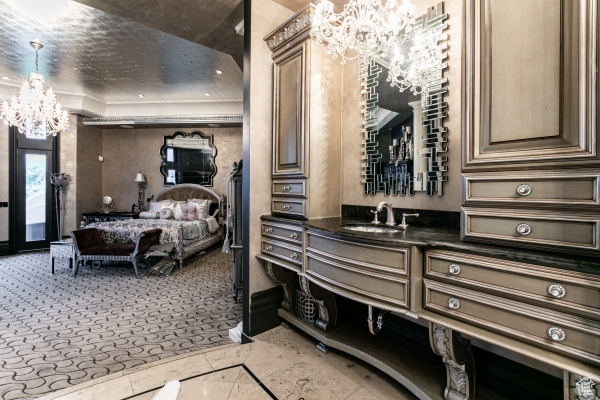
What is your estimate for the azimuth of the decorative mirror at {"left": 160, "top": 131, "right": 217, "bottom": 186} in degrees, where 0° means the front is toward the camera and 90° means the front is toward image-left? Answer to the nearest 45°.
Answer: approximately 0°

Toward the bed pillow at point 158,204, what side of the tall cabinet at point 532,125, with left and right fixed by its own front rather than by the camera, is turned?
right

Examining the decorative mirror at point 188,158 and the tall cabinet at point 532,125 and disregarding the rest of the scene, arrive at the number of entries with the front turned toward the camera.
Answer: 2

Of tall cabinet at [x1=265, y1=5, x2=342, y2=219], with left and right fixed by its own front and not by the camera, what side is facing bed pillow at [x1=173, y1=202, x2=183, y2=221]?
right

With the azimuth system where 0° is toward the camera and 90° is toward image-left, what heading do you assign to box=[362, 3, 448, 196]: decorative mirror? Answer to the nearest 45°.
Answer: approximately 45°

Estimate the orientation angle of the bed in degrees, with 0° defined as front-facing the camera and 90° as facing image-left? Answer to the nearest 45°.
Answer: approximately 45°

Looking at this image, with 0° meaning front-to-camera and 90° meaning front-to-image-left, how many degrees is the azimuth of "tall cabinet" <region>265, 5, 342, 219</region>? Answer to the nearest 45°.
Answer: approximately 45°
